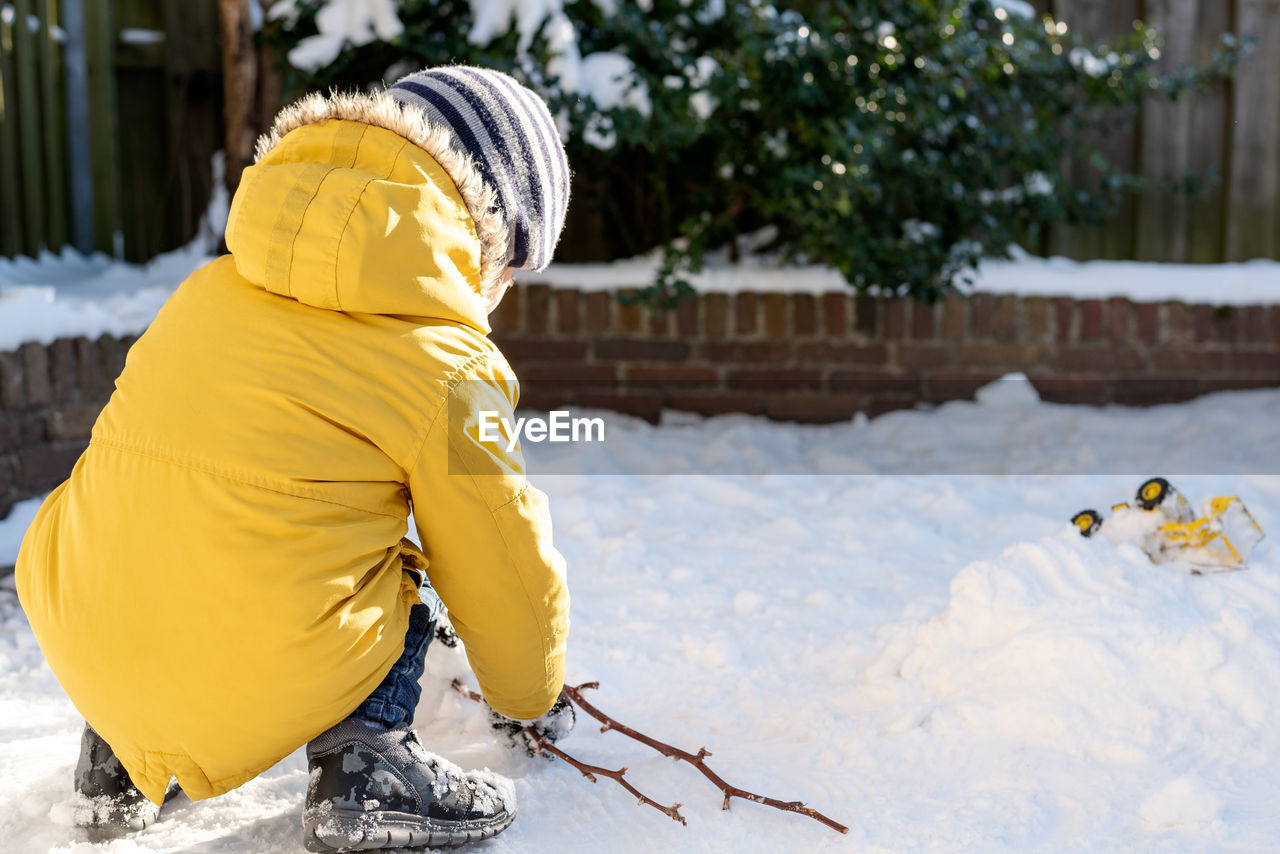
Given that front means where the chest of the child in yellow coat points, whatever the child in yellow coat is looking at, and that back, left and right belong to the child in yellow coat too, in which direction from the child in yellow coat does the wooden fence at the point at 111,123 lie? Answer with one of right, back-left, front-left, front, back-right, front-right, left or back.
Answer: front-left

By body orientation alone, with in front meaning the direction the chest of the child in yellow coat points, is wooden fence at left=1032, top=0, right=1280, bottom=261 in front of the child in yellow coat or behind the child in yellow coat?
in front

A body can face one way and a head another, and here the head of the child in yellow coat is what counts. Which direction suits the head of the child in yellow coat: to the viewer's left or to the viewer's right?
to the viewer's right

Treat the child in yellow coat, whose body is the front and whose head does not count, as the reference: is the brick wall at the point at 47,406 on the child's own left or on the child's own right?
on the child's own left

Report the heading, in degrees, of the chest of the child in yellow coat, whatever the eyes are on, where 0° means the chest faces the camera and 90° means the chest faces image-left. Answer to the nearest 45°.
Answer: approximately 225°
